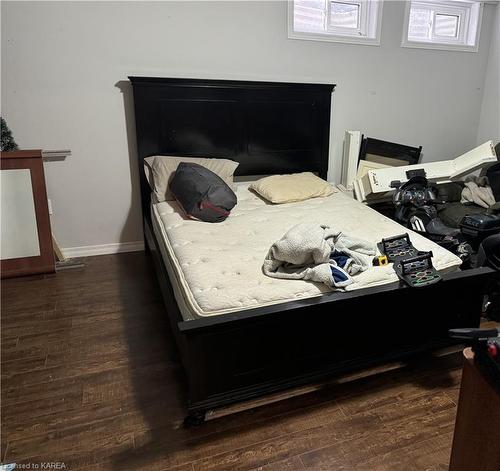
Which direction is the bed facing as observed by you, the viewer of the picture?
facing the viewer and to the right of the viewer

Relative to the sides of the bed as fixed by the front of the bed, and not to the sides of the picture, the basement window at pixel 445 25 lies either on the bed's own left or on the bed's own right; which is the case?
on the bed's own left

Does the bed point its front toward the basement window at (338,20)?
no

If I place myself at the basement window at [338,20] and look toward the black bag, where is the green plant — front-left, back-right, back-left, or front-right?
front-right

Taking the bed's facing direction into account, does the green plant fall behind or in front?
behind
